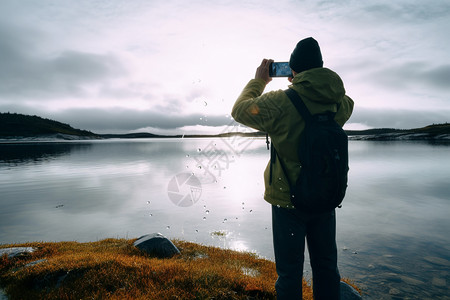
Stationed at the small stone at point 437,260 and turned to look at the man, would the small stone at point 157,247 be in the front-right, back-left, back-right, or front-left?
front-right

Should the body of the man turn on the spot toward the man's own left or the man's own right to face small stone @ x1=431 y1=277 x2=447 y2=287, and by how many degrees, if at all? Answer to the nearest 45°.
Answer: approximately 90° to the man's own right

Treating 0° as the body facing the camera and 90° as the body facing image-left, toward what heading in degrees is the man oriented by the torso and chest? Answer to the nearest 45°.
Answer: approximately 135°

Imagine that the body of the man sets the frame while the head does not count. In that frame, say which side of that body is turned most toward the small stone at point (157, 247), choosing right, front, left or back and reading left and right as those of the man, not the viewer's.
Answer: front

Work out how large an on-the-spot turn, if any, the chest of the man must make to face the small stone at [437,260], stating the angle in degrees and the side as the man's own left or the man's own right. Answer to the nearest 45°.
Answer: approximately 90° to the man's own right

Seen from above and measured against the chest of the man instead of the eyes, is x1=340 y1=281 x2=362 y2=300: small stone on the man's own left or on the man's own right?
on the man's own right

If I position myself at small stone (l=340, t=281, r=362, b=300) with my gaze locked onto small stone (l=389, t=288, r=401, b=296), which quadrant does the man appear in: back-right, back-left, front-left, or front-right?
back-right

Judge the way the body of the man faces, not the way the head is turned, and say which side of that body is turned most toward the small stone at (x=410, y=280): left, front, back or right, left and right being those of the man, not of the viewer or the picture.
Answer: right
